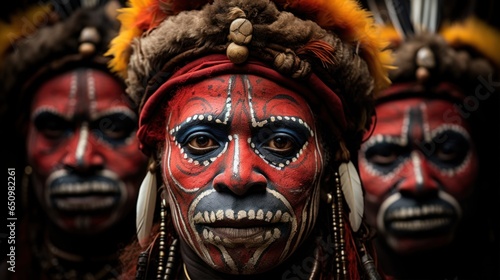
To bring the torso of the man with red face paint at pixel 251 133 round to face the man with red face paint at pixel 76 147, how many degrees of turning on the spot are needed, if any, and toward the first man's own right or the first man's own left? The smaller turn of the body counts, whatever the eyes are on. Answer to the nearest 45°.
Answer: approximately 135° to the first man's own right

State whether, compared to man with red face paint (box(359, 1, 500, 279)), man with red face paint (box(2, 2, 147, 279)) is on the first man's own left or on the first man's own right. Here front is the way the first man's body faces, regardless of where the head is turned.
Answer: on the first man's own right

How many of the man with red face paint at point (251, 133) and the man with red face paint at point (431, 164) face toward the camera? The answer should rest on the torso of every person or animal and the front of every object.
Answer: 2

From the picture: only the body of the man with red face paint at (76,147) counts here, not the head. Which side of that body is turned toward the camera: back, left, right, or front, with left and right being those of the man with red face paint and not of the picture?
front

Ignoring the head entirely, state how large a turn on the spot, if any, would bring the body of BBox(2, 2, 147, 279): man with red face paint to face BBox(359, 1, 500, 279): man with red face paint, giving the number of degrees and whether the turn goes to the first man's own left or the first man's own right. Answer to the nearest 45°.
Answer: approximately 90° to the first man's own left

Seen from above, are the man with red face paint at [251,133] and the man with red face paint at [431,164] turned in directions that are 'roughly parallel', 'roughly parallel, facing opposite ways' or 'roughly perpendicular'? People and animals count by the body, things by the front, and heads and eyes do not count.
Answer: roughly parallel

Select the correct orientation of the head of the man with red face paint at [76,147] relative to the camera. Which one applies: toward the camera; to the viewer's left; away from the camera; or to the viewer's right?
toward the camera

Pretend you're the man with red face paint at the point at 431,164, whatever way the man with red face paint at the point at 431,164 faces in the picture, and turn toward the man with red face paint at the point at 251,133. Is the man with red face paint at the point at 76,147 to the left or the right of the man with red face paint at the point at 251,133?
right

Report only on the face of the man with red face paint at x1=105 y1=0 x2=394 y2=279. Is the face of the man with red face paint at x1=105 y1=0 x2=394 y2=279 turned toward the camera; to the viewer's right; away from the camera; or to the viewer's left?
toward the camera

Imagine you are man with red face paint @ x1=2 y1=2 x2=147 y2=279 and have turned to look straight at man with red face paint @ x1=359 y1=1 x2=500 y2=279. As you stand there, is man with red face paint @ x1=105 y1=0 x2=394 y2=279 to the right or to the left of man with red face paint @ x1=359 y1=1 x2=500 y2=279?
right

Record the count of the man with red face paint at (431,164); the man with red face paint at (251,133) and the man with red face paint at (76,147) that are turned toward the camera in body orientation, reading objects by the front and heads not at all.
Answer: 3
